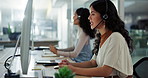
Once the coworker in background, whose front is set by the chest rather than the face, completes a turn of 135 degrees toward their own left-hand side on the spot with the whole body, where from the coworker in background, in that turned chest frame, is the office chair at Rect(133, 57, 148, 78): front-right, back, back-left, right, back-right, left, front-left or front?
front

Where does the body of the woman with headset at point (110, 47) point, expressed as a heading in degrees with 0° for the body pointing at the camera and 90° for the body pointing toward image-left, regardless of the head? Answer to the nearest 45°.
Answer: approximately 90°

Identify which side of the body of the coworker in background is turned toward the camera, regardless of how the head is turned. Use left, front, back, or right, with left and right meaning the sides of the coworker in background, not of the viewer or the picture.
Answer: left

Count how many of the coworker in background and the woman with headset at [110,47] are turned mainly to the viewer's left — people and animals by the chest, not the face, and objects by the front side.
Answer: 2

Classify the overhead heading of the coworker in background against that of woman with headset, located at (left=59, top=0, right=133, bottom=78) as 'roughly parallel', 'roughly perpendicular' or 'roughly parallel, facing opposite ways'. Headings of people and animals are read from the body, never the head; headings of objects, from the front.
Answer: roughly parallel

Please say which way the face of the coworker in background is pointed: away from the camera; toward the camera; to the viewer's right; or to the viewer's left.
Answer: to the viewer's left

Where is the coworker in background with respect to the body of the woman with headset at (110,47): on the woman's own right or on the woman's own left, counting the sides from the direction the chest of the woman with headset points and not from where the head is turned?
on the woman's own right

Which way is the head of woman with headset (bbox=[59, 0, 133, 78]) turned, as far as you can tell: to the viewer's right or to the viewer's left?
to the viewer's left
